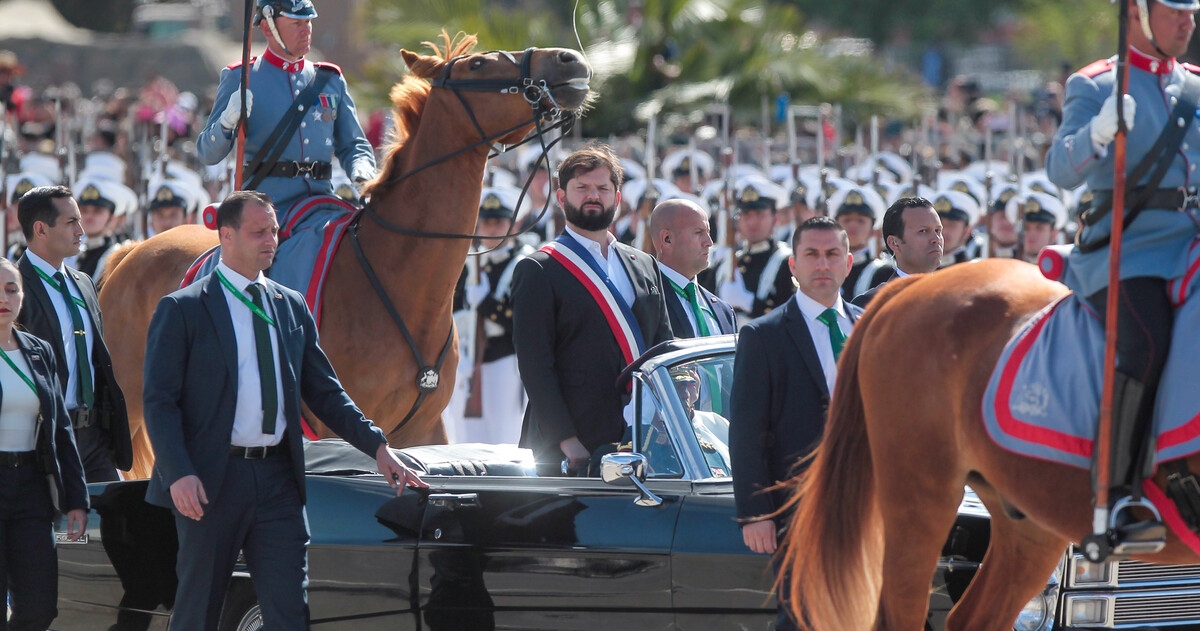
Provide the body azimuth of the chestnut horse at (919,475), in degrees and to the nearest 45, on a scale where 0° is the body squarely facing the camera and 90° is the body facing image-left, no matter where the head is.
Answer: approximately 270°

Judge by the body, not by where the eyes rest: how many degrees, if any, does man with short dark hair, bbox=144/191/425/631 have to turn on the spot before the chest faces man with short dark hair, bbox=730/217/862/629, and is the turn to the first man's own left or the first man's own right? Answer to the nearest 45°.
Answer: approximately 45° to the first man's own left

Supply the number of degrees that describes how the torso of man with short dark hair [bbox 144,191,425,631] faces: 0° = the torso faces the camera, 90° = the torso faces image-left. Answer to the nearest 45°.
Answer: approximately 315°

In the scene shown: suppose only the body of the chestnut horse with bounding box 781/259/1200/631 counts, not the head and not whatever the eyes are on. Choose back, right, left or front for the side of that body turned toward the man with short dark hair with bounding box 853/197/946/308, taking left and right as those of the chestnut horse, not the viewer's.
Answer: left

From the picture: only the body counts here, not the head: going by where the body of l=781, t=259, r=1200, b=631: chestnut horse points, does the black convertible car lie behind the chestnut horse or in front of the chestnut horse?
behind
